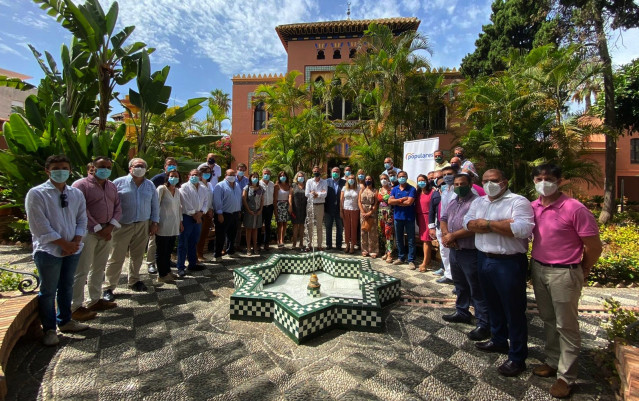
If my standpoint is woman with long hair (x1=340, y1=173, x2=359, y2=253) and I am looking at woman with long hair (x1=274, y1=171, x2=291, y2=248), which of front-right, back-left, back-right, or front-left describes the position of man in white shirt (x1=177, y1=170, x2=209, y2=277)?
front-left

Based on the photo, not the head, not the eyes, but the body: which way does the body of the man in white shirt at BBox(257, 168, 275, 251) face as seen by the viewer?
toward the camera

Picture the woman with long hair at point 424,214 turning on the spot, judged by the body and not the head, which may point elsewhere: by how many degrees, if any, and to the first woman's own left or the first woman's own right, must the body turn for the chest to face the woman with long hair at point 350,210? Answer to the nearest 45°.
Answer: approximately 45° to the first woman's own right

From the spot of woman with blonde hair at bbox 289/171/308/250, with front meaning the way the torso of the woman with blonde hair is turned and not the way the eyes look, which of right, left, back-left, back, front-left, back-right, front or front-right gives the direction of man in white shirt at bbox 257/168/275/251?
right

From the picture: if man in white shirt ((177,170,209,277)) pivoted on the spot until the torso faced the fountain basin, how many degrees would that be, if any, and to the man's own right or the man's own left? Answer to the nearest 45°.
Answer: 0° — they already face it

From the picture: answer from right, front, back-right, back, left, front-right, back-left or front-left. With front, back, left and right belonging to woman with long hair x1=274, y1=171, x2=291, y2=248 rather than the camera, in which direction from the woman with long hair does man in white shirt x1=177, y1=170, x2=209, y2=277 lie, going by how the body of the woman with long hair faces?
front-right

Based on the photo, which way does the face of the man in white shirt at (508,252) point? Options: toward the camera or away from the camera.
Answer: toward the camera

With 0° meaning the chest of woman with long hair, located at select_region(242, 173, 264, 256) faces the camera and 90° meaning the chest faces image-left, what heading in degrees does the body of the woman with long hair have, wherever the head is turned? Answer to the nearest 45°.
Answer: approximately 0°

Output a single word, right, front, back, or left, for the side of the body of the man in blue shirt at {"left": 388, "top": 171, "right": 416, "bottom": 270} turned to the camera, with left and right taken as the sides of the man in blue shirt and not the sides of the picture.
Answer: front

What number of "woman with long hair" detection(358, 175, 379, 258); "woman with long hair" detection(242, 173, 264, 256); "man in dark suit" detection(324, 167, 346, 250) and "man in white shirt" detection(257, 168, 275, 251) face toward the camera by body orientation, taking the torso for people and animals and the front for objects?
4

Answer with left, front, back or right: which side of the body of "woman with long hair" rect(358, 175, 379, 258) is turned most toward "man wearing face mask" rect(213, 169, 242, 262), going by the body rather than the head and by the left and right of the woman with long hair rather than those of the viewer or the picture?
right

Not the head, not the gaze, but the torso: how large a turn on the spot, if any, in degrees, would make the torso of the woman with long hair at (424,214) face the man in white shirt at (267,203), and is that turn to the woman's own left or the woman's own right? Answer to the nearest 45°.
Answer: approximately 45° to the woman's own right

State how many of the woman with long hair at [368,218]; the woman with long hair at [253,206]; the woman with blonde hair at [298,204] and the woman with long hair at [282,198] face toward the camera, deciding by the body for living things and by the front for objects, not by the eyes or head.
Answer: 4

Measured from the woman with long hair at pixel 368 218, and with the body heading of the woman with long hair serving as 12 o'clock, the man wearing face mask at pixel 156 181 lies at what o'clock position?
The man wearing face mask is roughly at 2 o'clock from the woman with long hair.

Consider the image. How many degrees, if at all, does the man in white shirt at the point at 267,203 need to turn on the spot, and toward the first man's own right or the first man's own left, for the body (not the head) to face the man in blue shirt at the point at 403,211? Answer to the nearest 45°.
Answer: approximately 45° to the first man's own left

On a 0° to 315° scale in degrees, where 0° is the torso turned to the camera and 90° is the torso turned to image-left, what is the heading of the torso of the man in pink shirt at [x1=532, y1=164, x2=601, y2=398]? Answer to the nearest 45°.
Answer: approximately 45°

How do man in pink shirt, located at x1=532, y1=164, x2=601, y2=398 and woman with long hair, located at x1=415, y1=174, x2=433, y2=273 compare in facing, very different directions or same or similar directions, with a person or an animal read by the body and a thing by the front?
same or similar directions
